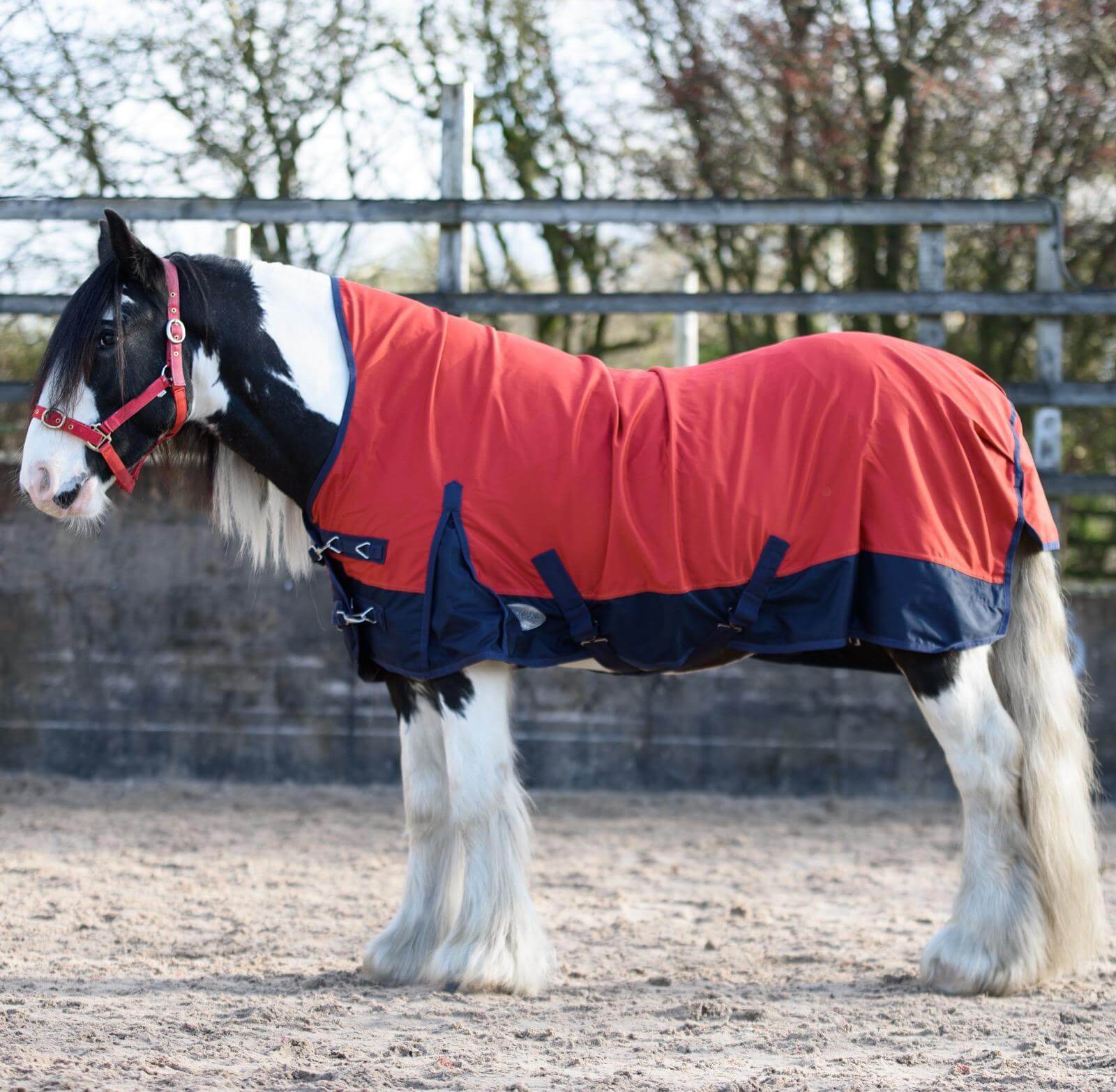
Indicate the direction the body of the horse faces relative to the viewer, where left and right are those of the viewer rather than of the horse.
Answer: facing to the left of the viewer
